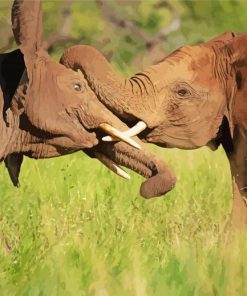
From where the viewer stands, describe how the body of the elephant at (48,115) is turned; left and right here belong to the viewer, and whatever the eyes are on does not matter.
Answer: facing to the right of the viewer

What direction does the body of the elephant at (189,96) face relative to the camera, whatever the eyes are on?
to the viewer's left

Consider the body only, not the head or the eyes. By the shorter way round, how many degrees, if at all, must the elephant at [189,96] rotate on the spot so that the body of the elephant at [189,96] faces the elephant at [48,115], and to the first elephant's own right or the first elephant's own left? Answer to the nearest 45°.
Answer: approximately 45° to the first elephant's own left

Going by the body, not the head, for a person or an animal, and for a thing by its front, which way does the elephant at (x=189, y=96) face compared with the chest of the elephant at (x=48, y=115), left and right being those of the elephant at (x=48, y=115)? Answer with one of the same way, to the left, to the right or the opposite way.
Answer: the opposite way

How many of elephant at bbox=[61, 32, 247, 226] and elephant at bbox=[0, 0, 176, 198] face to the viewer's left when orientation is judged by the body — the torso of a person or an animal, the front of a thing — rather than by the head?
1
